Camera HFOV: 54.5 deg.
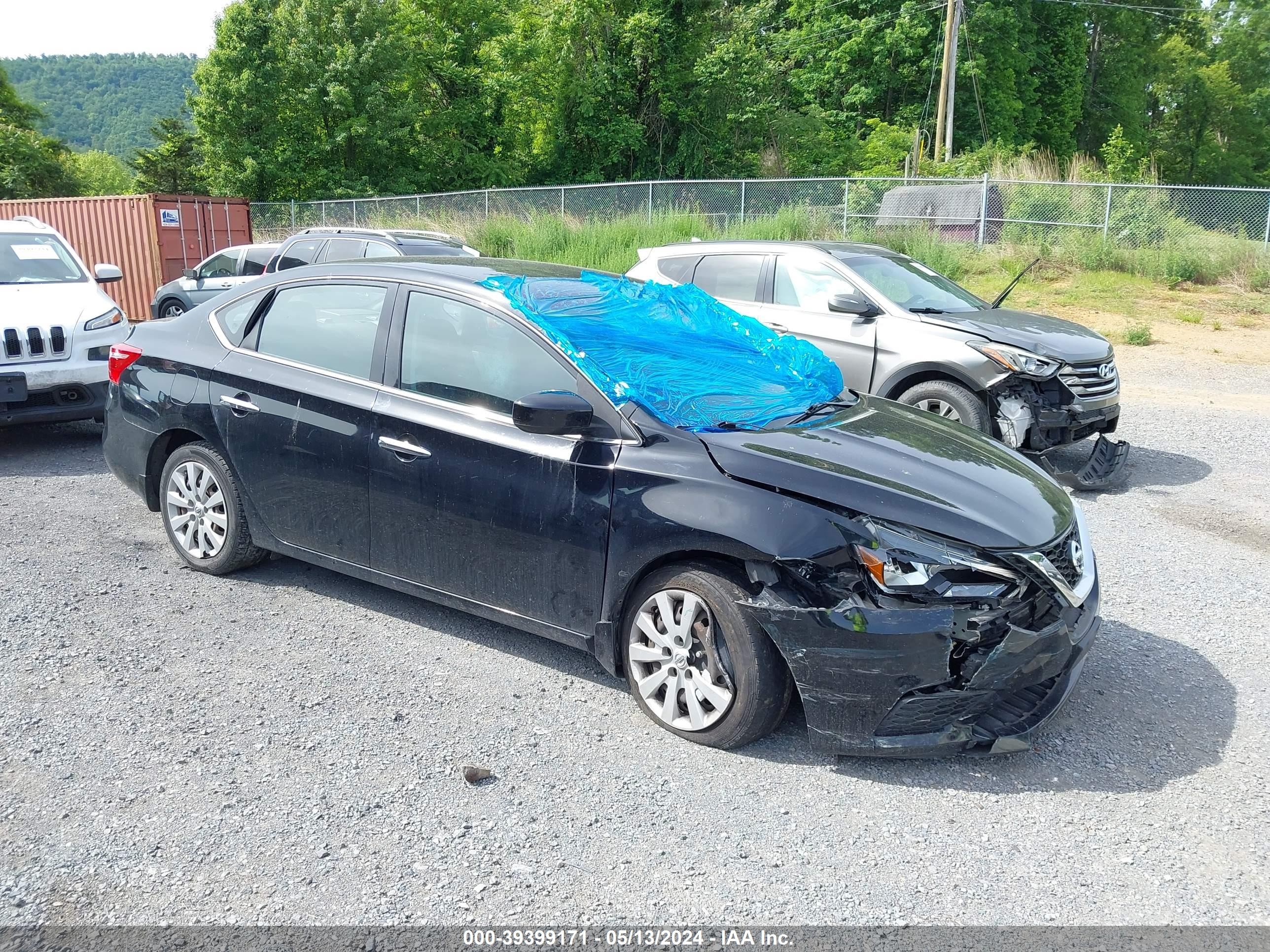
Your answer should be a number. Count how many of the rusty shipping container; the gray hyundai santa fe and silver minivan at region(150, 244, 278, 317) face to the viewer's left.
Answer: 1

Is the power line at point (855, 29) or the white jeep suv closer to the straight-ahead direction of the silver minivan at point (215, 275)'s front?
the white jeep suv

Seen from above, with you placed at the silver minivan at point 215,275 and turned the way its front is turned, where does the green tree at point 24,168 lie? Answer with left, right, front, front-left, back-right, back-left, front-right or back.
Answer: right

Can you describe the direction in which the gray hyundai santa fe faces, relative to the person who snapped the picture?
facing the viewer and to the right of the viewer

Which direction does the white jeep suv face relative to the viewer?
toward the camera

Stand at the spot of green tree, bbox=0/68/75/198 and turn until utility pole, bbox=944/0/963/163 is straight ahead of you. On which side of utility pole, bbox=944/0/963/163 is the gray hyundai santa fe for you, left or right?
right

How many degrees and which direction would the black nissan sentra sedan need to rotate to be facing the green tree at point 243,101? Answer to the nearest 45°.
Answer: approximately 135° to its left

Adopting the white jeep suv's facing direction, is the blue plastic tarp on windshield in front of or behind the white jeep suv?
in front

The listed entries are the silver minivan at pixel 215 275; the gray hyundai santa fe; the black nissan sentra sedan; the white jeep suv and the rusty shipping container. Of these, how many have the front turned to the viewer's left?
1

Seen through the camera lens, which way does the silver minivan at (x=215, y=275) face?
facing to the left of the viewer

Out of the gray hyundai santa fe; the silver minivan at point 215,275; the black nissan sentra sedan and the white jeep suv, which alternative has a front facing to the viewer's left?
the silver minivan

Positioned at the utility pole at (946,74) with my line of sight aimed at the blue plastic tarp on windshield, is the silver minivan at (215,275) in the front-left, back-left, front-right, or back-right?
front-right

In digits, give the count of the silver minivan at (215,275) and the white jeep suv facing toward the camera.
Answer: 1

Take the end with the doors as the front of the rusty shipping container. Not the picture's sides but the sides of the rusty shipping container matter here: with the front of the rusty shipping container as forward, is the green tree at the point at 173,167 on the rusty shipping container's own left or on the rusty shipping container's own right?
on the rusty shipping container's own left

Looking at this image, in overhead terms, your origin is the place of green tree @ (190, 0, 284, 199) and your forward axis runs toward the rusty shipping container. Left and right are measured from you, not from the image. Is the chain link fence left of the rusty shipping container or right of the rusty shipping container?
left

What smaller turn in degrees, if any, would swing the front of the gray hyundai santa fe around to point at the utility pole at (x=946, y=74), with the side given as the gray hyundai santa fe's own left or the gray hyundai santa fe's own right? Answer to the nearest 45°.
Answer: approximately 135° to the gray hyundai santa fe's own left
